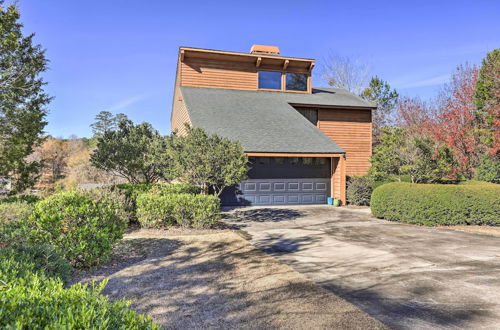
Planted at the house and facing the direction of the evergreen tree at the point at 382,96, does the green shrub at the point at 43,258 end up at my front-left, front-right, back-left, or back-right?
back-right

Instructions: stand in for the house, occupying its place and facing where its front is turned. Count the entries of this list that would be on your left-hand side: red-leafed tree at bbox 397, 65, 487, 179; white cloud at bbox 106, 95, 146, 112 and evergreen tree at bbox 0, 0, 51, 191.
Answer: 1

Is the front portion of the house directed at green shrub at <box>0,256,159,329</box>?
yes

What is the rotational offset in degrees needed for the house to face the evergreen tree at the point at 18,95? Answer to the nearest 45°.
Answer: approximately 45° to its right

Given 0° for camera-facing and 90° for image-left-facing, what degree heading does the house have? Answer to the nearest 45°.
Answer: approximately 0°

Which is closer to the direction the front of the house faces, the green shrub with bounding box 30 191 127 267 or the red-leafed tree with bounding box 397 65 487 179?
the green shrub

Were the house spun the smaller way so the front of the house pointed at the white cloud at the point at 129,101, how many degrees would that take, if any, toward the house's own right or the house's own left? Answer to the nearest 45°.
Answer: approximately 135° to the house's own right

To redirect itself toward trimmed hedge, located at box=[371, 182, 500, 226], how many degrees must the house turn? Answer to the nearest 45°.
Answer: approximately 45° to its left

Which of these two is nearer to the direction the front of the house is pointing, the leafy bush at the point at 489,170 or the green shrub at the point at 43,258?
the green shrub

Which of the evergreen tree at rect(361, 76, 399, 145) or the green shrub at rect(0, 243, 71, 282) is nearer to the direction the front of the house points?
the green shrub

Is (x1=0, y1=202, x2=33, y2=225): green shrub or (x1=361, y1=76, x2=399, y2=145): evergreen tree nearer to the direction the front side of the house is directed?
the green shrub

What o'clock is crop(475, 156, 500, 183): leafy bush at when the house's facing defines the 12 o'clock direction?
The leafy bush is roughly at 10 o'clock from the house.

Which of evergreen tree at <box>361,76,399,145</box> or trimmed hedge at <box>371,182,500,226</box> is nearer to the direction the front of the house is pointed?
the trimmed hedge

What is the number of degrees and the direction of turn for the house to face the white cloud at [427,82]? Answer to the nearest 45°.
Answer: approximately 135° to its left
